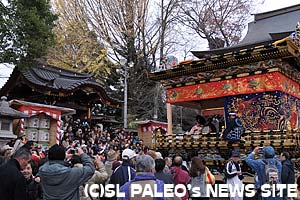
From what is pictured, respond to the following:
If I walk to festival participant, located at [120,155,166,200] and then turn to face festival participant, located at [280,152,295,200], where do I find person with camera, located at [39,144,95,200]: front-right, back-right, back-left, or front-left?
back-left

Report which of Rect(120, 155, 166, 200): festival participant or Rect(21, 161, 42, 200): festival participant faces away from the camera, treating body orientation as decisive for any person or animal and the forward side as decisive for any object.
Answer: Rect(120, 155, 166, 200): festival participant

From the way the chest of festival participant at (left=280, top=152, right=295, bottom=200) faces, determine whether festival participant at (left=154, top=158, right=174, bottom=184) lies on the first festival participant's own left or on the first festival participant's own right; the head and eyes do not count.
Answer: on the first festival participant's own left

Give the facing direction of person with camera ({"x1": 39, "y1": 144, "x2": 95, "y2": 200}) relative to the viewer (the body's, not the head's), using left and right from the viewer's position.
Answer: facing away from the viewer and to the right of the viewer

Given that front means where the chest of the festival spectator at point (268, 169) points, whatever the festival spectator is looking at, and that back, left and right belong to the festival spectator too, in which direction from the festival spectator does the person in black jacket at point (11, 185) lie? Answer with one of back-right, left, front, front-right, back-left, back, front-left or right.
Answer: left

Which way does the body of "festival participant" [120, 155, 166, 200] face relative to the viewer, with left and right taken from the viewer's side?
facing away from the viewer

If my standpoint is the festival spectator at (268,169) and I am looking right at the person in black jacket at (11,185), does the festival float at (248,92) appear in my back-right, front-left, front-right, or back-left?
back-right

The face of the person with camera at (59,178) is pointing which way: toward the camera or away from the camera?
away from the camera

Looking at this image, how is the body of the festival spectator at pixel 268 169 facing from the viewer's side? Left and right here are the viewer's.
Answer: facing away from the viewer and to the left of the viewer
